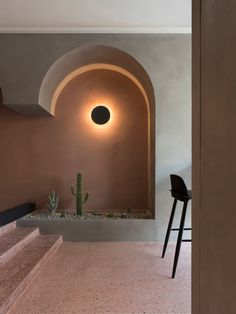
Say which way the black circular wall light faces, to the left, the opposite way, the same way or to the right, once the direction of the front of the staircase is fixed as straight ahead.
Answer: to the right

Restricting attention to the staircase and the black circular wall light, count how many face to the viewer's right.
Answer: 1

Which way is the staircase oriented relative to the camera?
to the viewer's right

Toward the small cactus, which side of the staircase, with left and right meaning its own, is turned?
left

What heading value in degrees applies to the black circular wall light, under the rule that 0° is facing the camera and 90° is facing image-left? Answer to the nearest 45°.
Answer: approximately 0°

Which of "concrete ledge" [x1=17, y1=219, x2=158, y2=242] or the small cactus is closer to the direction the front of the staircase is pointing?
the concrete ledge
